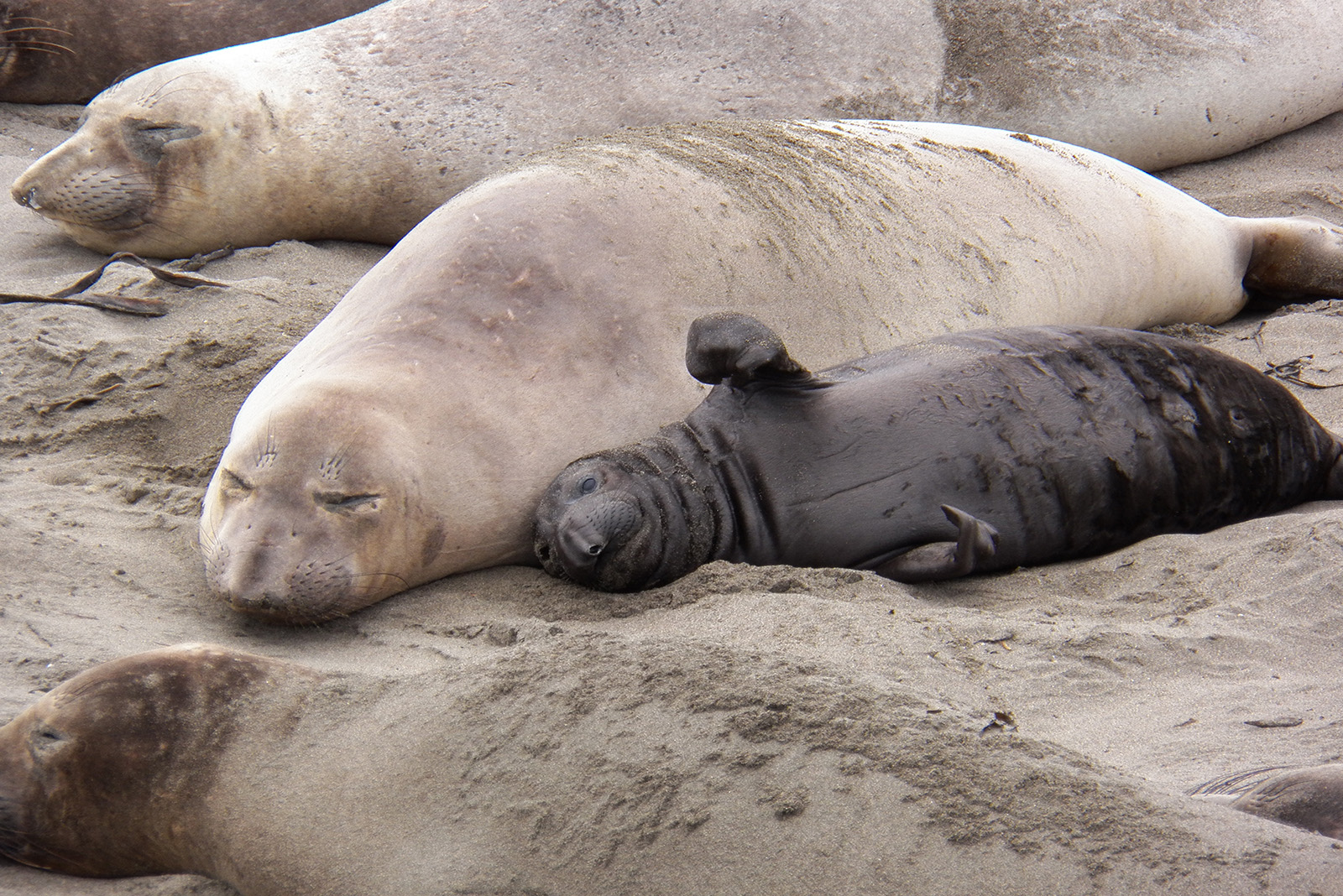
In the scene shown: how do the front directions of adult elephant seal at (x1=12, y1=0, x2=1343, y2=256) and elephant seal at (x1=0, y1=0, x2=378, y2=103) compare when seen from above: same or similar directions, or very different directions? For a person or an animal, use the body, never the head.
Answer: same or similar directions

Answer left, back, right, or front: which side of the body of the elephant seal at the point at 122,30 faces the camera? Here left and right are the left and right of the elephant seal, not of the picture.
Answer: left

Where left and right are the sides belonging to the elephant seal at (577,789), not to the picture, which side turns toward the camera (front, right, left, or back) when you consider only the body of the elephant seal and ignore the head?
left

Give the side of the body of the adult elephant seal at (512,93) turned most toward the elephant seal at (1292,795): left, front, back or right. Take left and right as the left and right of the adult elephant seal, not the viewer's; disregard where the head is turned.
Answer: left

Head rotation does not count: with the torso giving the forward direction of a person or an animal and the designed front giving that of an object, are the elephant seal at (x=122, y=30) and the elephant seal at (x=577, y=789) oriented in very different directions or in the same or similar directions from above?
same or similar directions

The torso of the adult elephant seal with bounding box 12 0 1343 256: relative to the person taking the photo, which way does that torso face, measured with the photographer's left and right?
facing to the left of the viewer

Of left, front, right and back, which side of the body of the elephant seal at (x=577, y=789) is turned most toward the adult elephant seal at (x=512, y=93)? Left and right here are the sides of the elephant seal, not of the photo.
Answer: right

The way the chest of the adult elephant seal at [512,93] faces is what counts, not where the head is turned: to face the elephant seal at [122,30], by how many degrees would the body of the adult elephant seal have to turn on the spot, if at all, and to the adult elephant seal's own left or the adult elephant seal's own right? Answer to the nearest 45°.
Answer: approximately 45° to the adult elephant seal's own right

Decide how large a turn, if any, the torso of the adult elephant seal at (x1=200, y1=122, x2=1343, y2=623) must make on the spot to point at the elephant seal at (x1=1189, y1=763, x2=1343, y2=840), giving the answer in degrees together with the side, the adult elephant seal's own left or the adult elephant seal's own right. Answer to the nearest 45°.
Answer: approximately 90° to the adult elephant seal's own left

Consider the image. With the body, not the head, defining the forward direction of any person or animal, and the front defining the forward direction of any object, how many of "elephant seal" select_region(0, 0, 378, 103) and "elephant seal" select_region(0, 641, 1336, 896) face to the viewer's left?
2

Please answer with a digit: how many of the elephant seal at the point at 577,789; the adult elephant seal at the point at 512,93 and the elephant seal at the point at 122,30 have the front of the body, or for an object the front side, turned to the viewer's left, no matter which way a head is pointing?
3

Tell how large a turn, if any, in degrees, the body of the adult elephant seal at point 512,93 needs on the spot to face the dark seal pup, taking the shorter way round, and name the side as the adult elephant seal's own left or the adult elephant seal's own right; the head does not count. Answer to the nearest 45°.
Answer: approximately 135° to the adult elephant seal's own left
